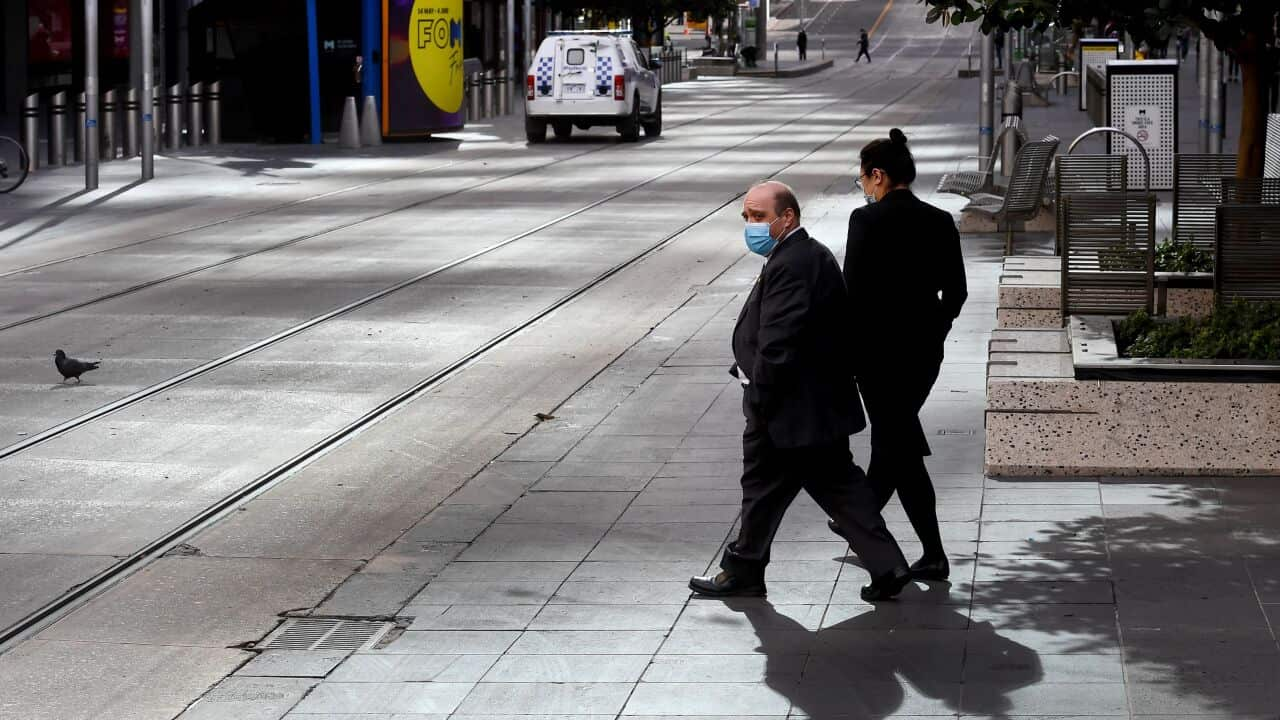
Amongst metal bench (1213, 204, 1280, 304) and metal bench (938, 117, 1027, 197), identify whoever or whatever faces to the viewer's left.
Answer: metal bench (938, 117, 1027, 197)

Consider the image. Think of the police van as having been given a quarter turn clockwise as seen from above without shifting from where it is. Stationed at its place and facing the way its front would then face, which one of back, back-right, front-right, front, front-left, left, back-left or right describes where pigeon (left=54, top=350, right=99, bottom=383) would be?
right

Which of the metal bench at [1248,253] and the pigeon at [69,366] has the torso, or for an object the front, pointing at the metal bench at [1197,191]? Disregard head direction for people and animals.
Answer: the metal bench at [1248,253]

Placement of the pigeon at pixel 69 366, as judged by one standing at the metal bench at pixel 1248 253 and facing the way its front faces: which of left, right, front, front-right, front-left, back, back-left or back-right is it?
left

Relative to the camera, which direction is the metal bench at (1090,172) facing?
away from the camera

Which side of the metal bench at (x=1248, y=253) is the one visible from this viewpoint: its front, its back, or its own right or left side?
back

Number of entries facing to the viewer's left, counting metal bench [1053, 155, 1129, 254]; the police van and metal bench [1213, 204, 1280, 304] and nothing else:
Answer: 0

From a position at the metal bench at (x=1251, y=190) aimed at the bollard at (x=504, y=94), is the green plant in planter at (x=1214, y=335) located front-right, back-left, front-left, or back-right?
back-left

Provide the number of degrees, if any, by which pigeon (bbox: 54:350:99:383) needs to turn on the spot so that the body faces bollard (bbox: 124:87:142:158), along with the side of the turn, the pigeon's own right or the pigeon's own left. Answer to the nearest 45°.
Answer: approximately 90° to the pigeon's own right

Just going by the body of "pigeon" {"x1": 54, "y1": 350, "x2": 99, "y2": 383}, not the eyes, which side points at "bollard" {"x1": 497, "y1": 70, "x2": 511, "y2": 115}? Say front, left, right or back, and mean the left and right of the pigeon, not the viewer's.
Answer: right

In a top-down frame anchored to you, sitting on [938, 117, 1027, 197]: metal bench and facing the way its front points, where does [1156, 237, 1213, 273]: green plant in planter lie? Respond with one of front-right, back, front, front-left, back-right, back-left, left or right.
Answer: left

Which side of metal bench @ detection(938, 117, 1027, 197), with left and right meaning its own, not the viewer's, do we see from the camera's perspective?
left

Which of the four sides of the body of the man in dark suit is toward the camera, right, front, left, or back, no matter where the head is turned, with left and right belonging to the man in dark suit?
left
